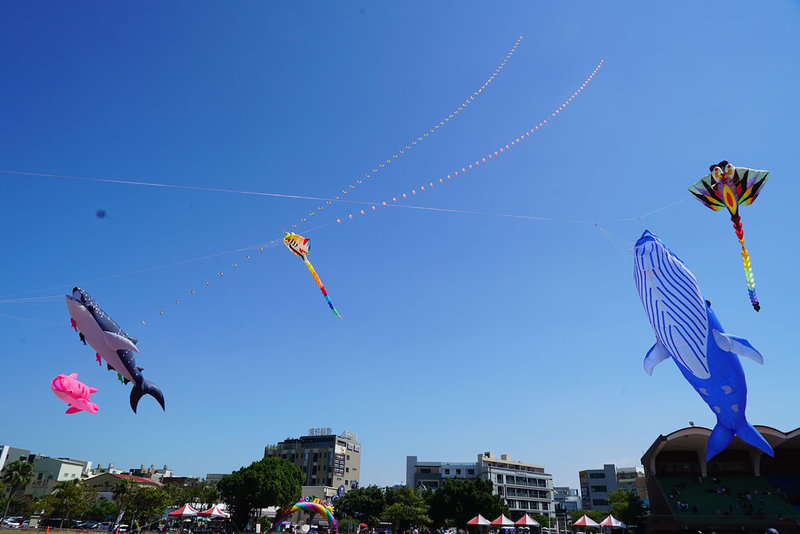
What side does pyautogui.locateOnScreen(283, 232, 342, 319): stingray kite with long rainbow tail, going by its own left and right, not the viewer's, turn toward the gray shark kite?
front

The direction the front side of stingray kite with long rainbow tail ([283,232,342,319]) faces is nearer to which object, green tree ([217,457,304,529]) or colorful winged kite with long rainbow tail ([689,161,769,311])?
the green tree

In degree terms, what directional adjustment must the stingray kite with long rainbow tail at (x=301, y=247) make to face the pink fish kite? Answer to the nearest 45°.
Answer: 0° — it already faces it

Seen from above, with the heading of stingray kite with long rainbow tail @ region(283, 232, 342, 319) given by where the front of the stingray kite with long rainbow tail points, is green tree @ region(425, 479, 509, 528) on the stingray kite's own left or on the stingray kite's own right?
on the stingray kite's own right

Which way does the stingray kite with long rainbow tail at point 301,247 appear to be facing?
to the viewer's left

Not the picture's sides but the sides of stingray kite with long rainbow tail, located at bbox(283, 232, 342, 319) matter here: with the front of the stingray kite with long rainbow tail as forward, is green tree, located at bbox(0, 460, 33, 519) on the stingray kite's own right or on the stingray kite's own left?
on the stingray kite's own right

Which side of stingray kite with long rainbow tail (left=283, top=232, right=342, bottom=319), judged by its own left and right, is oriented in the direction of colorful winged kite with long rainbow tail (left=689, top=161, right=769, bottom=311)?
back

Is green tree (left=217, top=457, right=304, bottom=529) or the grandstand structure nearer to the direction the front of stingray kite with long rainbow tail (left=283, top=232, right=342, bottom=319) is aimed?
the green tree

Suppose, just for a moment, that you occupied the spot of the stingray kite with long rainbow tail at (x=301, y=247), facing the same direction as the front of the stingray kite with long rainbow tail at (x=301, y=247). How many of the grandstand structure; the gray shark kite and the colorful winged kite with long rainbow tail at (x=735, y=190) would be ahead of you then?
1
